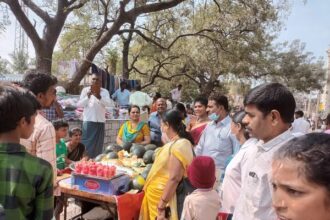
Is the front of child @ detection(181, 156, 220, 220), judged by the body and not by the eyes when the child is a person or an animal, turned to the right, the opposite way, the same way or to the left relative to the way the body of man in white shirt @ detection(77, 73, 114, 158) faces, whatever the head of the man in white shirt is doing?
the opposite way

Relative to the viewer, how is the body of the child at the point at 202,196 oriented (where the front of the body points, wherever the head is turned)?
away from the camera

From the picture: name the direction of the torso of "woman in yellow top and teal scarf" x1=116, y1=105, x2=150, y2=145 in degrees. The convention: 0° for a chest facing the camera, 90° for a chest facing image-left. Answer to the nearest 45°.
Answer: approximately 0°

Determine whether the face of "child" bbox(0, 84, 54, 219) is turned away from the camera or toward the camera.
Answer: away from the camera

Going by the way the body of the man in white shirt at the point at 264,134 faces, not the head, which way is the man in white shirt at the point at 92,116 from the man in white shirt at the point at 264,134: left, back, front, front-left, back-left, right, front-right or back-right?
front-right

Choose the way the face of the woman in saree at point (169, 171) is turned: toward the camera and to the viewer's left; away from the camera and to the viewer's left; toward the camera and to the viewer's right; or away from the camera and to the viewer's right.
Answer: away from the camera and to the viewer's left

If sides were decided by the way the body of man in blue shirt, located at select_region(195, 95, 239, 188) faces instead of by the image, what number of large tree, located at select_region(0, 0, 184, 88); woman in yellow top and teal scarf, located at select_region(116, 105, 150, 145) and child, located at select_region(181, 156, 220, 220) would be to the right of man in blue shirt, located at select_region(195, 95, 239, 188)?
2

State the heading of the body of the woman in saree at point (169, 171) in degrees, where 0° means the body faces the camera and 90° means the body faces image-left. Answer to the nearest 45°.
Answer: approximately 90°

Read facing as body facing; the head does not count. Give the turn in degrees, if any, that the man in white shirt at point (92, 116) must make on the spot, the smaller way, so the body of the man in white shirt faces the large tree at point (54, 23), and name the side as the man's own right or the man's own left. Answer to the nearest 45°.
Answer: approximately 180°

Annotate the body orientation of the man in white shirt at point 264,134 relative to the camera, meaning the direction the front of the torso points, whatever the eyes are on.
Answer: to the viewer's left

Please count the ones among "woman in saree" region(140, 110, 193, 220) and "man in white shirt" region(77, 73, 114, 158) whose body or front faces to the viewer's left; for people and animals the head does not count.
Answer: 1

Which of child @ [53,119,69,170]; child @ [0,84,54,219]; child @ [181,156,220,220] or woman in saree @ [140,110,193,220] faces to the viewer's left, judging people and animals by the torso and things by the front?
the woman in saree

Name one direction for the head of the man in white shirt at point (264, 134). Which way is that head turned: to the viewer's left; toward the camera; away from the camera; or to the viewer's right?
to the viewer's left

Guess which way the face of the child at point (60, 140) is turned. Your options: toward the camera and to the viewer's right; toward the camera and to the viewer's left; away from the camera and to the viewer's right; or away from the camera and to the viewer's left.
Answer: toward the camera and to the viewer's right
